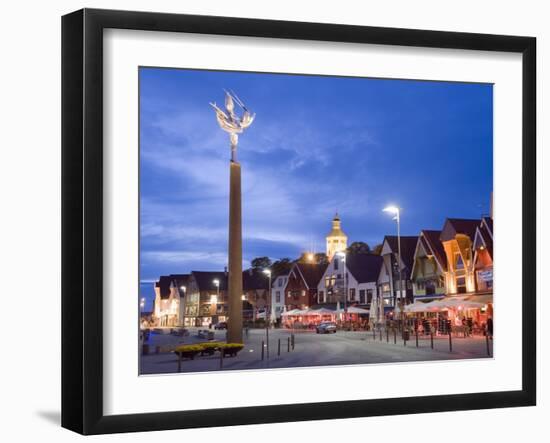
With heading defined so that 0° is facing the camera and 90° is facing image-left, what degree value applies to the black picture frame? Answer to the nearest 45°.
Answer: approximately 315°
